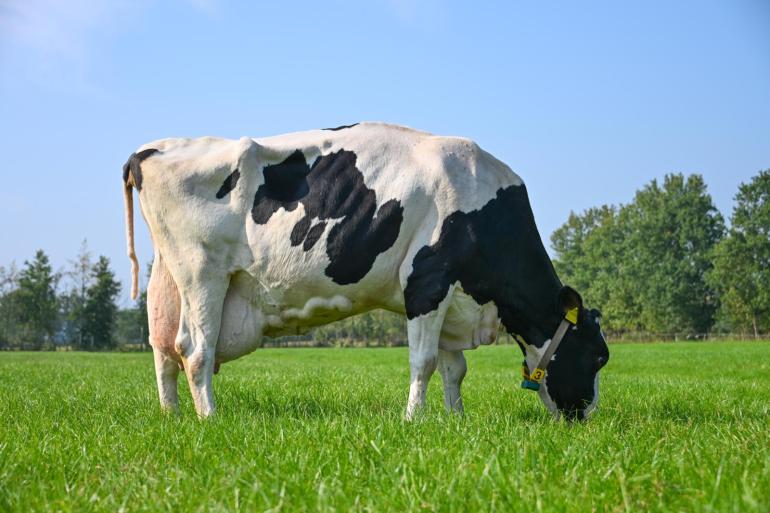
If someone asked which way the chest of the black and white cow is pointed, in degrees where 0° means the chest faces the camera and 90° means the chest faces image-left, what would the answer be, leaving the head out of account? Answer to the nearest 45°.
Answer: approximately 270°
